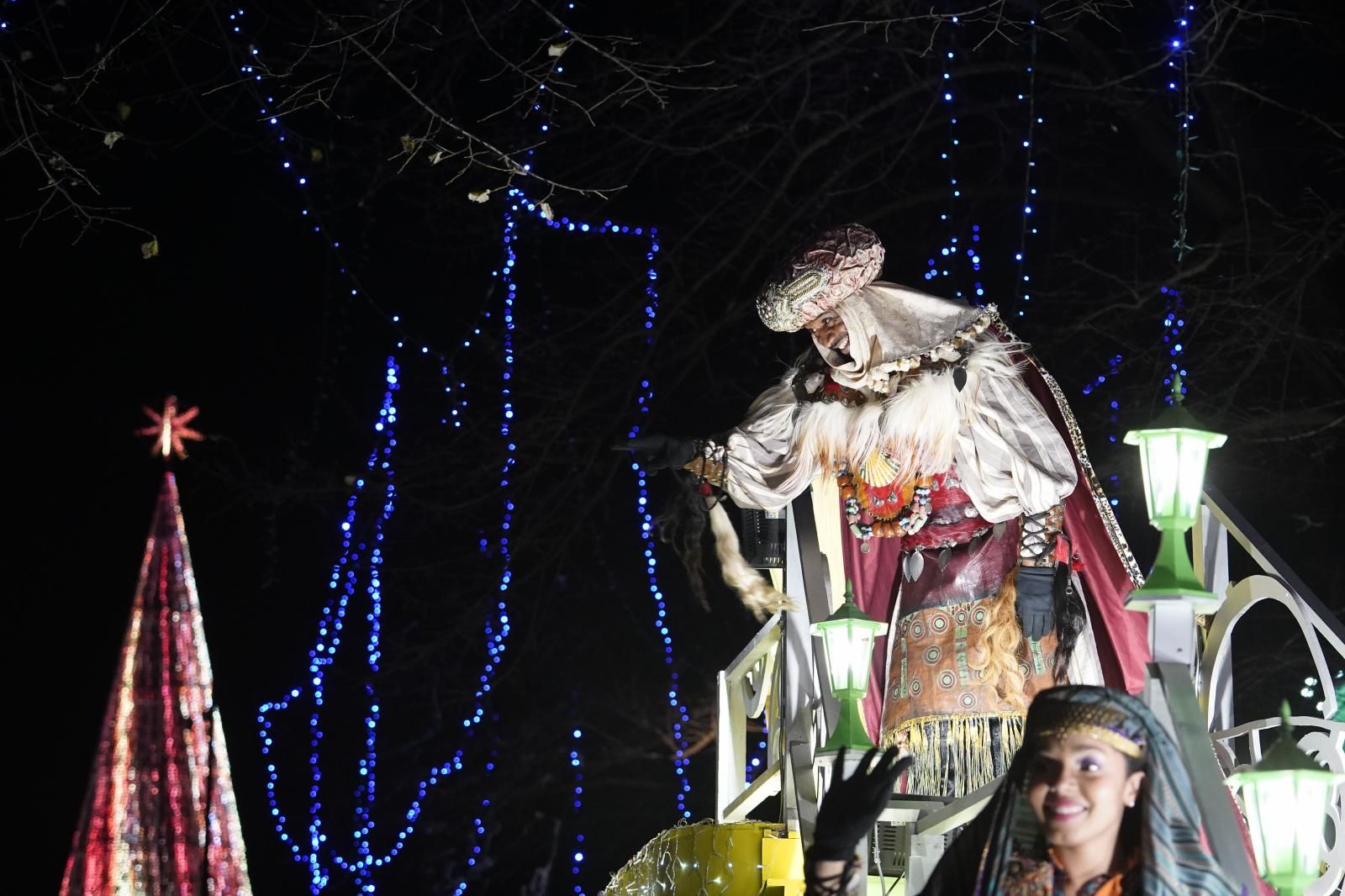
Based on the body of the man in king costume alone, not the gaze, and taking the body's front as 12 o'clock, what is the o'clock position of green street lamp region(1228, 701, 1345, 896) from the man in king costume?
The green street lamp is roughly at 9 o'clock from the man in king costume.

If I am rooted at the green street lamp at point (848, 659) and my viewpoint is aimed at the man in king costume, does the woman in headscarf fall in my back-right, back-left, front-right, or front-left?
back-right

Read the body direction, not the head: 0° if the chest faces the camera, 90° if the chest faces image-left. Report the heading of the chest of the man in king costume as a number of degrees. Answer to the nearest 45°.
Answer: approximately 45°

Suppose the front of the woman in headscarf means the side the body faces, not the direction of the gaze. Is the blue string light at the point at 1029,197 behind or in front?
behind

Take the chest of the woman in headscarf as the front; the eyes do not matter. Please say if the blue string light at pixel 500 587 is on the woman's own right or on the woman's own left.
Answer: on the woman's own right

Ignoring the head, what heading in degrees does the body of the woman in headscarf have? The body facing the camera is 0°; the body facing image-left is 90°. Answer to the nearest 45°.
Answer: approximately 45°

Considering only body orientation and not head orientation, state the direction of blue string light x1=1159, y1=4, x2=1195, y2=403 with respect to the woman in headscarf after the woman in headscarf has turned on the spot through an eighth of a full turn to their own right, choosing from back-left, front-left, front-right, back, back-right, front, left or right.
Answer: right

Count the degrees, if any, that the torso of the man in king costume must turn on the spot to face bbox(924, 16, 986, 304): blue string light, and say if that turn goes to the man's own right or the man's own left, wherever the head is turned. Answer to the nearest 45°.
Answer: approximately 135° to the man's own right

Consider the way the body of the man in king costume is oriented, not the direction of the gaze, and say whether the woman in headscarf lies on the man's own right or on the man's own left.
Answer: on the man's own left

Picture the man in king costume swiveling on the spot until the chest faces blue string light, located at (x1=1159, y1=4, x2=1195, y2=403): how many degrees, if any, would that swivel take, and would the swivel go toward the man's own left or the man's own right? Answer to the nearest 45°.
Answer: approximately 135° to the man's own right

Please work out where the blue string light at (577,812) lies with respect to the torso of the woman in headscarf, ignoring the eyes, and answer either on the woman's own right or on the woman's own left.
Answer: on the woman's own right
